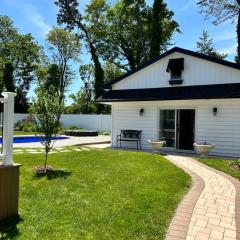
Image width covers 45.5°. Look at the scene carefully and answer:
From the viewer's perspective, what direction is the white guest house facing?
toward the camera

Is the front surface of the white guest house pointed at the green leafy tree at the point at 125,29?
no

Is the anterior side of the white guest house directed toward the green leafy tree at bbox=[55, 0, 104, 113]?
no

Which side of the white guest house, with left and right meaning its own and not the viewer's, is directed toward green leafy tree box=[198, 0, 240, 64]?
back

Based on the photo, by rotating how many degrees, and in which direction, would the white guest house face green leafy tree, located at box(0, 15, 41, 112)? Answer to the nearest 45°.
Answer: approximately 135° to its right

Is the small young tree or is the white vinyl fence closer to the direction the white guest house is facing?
the small young tree

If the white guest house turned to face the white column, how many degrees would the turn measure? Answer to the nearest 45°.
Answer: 0° — it already faces it

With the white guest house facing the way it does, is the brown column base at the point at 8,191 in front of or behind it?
in front

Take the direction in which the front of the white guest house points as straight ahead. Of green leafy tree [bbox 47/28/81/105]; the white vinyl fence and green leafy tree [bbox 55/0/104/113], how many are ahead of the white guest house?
0

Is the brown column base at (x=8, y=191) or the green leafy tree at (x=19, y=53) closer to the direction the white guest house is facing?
the brown column base

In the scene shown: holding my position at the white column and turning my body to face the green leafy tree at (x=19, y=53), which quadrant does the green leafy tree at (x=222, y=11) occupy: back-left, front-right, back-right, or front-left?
front-right

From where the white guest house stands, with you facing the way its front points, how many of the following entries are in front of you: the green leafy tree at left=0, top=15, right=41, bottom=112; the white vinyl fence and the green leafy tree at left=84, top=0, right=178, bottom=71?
0

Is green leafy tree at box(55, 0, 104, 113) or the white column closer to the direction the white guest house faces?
the white column

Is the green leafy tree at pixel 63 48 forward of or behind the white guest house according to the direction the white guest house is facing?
behind
